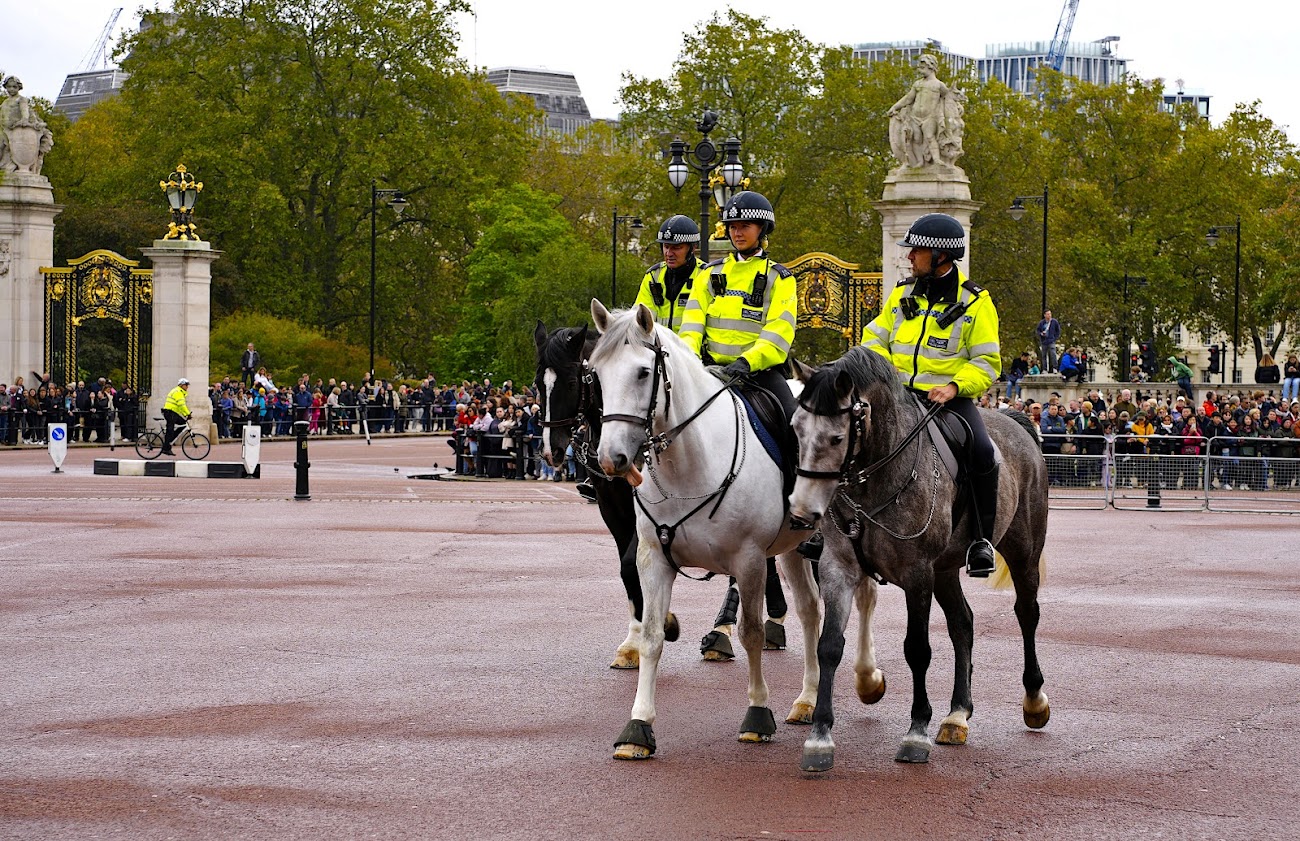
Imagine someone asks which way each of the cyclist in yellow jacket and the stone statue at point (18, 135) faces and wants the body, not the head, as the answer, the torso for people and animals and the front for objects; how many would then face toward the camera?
1

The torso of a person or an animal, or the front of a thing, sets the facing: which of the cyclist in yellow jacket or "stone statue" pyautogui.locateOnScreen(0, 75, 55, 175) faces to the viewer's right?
the cyclist in yellow jacket

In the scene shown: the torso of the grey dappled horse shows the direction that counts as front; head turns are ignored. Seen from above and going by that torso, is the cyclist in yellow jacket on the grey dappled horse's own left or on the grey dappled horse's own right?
on the grey dappled horse's own right

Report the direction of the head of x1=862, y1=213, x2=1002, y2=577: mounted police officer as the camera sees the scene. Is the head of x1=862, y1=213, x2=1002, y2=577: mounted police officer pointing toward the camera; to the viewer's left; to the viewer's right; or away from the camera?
to the viewer's left

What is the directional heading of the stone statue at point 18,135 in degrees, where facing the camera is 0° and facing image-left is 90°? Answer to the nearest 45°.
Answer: approximately 0°

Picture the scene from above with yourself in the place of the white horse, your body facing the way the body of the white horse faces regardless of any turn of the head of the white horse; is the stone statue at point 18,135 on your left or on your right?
on your right

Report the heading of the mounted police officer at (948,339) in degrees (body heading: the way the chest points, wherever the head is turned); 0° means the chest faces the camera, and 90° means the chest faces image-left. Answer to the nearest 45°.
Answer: approximately 45°

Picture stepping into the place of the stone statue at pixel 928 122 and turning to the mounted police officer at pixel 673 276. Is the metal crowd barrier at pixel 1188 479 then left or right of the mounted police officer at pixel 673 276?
left

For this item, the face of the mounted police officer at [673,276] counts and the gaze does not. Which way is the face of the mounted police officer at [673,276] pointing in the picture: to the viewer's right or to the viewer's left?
to the viewer's left

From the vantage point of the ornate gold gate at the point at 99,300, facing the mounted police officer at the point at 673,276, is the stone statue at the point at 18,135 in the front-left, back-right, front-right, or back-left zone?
back-right

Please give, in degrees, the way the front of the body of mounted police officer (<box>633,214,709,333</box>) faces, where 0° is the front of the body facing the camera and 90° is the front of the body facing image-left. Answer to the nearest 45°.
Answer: approximately 45°

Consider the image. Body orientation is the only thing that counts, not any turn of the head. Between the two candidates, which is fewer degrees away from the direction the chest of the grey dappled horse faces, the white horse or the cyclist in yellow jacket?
the white horse
